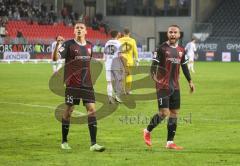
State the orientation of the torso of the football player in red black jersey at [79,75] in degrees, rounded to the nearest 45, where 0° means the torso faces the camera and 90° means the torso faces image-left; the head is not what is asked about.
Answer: approximately 315°

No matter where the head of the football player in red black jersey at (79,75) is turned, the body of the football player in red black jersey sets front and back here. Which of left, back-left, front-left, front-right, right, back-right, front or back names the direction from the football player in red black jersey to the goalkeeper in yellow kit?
back-left

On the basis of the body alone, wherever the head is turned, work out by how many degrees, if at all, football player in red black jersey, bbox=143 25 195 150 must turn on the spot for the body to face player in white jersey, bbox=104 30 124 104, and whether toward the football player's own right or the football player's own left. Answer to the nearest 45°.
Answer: approximately 135° to the football player's own left

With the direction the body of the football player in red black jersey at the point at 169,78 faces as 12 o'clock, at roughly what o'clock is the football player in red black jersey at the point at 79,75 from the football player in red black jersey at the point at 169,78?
the football player in red black jersey at the point at 79,75 is roughly at 4 o'clock from the football player in red black jersey at the point at 169,78.

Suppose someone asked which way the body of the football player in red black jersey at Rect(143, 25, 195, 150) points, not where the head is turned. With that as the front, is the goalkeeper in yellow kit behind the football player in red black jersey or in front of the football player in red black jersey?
behind

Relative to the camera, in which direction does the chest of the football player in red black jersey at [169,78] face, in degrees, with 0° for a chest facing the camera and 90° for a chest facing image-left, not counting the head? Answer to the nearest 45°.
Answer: approximately 315°

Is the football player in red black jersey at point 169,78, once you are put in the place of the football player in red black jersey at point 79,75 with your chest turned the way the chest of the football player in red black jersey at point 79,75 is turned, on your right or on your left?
on your left

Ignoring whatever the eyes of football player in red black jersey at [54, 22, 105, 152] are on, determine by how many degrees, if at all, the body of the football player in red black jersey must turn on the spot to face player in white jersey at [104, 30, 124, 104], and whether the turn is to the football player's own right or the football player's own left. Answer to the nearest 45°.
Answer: approximately 135° to the football player's own left
